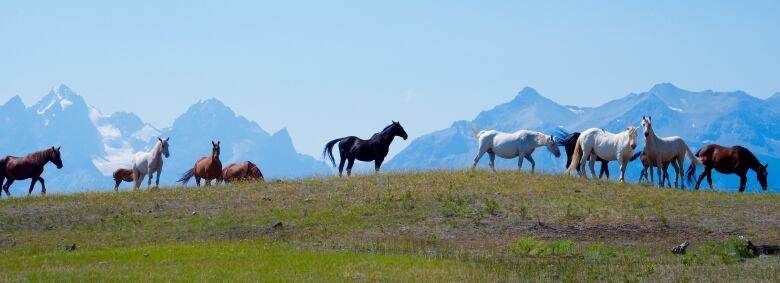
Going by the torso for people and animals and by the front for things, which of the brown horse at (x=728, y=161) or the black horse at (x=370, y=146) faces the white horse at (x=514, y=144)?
the black horse

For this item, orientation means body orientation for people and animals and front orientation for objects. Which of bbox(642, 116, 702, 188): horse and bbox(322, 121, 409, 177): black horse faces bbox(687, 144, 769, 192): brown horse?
the black horse

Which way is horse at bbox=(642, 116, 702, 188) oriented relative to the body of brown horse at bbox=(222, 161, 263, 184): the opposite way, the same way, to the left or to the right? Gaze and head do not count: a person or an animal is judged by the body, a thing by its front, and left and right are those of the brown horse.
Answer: the opposite way

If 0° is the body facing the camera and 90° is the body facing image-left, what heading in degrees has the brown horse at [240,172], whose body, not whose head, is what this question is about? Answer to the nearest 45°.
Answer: approximately 270°

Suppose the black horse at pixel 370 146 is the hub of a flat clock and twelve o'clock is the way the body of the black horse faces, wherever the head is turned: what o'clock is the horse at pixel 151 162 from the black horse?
The horse is roughly at 6 o'clock from the black horse.

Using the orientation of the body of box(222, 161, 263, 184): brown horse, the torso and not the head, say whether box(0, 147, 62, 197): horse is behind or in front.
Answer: behind

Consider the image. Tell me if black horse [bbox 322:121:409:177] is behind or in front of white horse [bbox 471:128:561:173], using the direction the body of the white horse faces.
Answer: behind

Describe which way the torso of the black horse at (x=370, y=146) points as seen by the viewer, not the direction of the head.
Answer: to the viewer's right

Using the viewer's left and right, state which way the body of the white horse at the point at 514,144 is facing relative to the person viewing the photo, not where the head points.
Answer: facing to the right of the viewer

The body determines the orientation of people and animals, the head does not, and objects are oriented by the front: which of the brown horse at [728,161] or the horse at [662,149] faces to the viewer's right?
the brown horse
